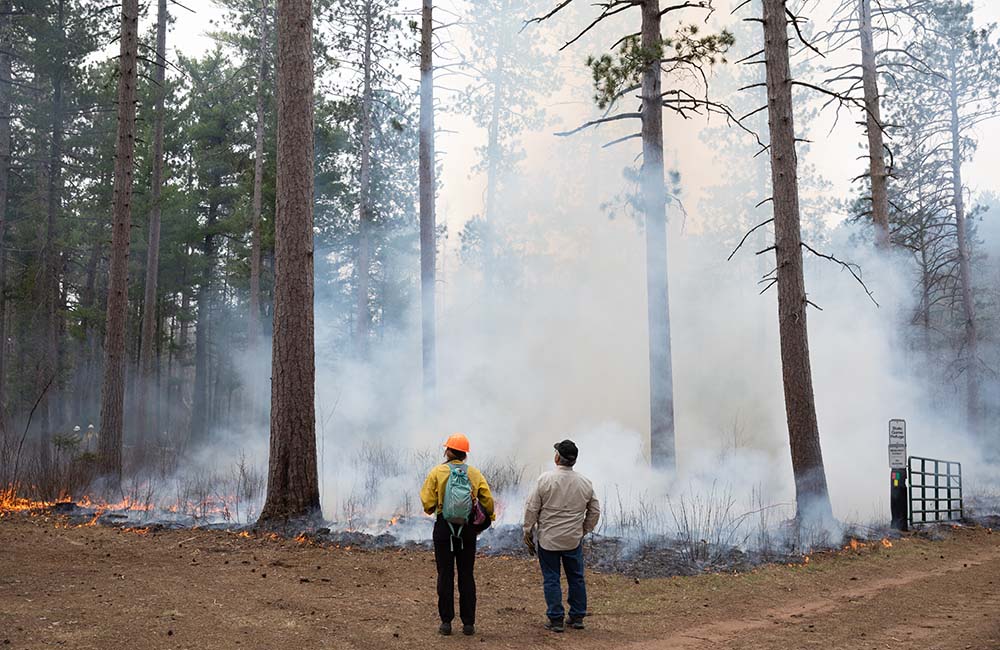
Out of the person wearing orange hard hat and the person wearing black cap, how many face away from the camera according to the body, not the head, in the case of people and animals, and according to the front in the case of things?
2

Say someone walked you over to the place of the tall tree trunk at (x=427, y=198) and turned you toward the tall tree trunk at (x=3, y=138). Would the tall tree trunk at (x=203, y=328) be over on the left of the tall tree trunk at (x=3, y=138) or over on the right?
right

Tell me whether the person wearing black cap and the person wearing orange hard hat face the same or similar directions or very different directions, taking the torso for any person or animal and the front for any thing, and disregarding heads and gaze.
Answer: same or similar directions

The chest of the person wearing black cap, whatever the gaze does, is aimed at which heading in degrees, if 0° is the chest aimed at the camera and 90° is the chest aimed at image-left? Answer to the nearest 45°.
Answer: approximately 180°

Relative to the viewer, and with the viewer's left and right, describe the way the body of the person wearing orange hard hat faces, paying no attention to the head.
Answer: facing away from the viewer

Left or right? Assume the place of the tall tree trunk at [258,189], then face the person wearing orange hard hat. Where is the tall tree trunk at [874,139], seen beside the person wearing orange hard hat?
left

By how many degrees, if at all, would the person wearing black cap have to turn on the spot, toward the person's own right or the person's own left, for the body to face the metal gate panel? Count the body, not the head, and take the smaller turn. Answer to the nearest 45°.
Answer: approximately 45° to the person's own right

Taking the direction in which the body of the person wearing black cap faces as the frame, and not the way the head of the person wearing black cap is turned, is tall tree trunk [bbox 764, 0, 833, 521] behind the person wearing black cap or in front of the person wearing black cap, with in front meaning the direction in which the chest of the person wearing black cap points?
in front

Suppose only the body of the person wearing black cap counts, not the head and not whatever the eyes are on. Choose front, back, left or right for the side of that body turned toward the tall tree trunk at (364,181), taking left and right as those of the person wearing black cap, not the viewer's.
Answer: front

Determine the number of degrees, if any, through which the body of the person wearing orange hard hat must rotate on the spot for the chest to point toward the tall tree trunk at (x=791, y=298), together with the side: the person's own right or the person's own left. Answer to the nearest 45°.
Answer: approximately 45° to the person's own right

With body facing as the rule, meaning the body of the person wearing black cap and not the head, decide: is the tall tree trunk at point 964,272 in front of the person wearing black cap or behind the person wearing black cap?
in front
